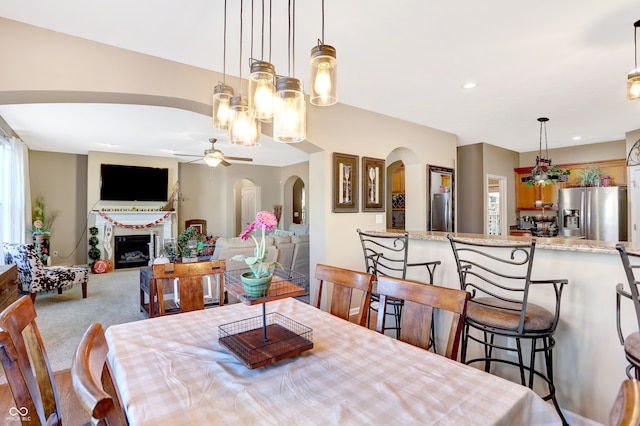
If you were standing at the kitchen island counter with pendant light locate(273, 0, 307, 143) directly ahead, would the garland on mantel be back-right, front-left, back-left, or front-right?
front-right

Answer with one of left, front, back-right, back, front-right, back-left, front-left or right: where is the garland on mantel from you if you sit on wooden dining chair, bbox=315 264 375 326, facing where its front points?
right

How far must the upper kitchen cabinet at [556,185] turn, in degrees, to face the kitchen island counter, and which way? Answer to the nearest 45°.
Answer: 0° — it already faces it

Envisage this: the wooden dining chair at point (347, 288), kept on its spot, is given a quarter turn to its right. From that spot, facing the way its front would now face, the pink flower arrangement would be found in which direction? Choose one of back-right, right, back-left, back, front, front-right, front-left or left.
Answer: left

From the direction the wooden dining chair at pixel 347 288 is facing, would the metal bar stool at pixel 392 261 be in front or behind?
behind

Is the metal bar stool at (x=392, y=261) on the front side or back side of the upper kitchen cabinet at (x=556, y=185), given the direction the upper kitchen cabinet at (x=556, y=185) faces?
on the front side

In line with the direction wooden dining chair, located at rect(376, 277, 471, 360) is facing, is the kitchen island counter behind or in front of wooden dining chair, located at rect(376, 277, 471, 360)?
behind

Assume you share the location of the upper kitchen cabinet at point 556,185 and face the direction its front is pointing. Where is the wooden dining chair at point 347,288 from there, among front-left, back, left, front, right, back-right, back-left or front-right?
front

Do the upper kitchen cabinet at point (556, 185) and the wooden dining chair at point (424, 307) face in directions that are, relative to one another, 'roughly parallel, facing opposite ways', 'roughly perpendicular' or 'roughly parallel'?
roughly parallel

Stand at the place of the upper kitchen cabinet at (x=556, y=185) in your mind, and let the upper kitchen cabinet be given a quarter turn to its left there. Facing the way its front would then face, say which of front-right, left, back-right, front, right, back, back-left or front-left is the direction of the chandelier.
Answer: right

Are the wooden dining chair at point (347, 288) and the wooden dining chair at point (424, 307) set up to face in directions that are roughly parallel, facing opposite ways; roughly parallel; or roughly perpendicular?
roughly parallel

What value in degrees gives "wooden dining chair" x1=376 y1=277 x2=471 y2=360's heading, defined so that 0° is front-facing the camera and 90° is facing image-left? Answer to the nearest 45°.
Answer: approximately 45°

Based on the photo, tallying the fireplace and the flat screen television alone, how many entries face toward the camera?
2

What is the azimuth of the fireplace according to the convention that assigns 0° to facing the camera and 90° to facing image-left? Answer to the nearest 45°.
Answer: approximately 0°

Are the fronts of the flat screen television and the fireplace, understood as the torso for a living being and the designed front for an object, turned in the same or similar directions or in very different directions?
same or similar directions

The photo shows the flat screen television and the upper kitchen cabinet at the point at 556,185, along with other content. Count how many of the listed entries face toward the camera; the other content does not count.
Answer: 2

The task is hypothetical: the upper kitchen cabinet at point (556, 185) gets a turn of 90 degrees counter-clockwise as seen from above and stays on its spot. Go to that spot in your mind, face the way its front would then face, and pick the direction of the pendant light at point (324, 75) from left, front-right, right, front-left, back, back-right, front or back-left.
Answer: right

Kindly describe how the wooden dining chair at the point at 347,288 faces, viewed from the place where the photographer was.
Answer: facing the viewer and to the left of the viewer
